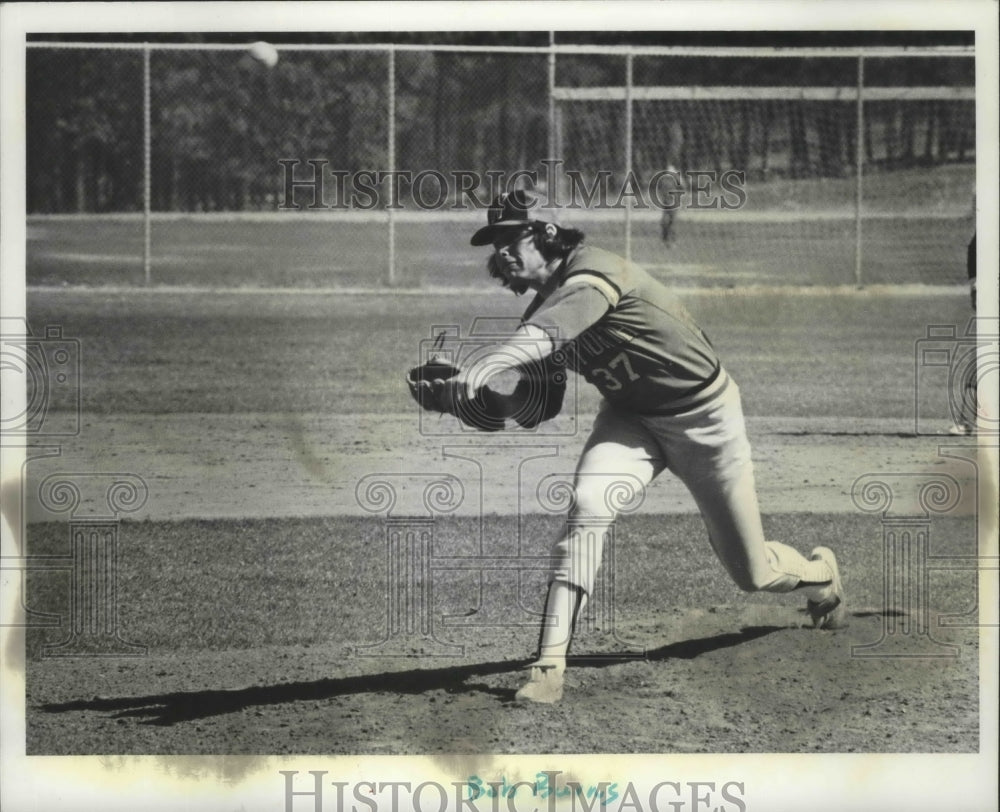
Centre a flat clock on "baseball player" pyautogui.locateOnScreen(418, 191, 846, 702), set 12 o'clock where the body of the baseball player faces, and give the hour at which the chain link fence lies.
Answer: The chain link fence is roughly at 4 o'clock from the baseball player.

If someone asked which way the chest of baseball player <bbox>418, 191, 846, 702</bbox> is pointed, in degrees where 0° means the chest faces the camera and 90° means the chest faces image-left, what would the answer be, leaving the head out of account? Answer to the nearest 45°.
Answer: approximately 45°

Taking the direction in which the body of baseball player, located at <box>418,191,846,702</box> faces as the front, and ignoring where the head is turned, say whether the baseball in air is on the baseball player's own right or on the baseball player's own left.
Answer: on the baseball player's own right
